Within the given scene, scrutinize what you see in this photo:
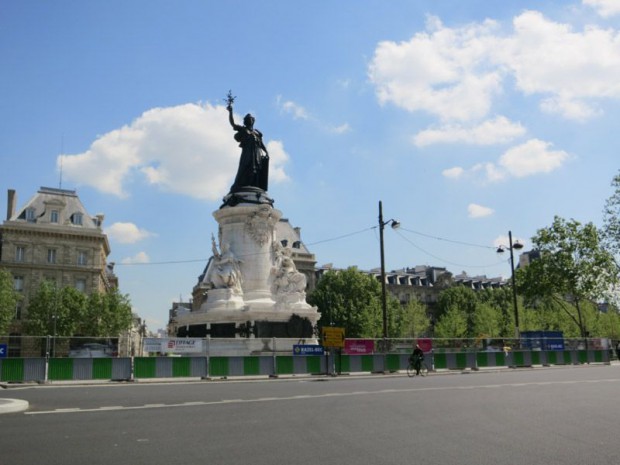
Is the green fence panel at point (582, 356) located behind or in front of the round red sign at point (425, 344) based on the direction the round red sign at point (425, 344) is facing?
behind

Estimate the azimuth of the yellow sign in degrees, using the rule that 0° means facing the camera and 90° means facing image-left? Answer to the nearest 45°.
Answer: approximately 0°

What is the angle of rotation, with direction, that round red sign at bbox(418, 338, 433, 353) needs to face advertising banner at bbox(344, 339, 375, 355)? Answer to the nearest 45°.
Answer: approximately 45° to its right

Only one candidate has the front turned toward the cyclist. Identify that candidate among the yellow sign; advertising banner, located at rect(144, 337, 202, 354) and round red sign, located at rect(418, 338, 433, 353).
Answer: the round red sign

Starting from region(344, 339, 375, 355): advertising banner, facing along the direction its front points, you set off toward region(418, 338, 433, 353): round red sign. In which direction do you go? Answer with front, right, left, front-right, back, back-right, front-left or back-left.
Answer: back-left

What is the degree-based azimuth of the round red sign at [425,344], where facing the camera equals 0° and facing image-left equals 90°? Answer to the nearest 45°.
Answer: approximately 0°

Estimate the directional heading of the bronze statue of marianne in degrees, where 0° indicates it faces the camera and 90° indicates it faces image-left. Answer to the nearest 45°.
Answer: approximately 315°
